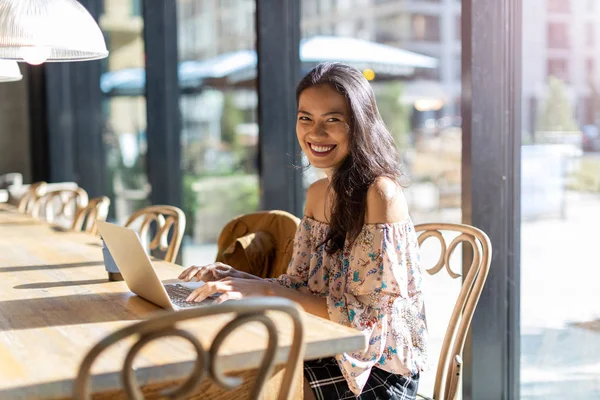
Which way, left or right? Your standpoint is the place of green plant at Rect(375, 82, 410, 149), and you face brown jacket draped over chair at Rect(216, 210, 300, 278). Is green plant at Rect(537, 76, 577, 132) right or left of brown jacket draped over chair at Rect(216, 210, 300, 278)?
left

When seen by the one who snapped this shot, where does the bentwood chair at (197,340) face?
facing away from the viewer and to the left of the viewer

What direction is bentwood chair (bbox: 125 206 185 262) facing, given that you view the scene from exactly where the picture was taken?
facing the viewer and to the left of the viewer

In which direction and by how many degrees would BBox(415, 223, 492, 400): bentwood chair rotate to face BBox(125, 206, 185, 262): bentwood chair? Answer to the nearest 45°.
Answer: approximately 90° to its right

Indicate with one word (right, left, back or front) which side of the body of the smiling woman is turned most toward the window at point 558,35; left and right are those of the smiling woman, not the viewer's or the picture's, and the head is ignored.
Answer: back

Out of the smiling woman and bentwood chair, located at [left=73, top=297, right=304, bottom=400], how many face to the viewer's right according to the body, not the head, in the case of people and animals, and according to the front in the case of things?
0

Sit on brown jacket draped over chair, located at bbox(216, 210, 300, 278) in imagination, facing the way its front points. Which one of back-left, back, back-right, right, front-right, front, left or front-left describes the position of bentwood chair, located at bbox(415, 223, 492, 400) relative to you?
left

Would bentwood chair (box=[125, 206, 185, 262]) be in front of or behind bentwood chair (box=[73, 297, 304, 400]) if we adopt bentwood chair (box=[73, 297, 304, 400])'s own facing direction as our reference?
in front

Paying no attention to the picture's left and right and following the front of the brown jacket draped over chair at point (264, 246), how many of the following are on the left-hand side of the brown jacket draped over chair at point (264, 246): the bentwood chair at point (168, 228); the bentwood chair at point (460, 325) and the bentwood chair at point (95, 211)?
1

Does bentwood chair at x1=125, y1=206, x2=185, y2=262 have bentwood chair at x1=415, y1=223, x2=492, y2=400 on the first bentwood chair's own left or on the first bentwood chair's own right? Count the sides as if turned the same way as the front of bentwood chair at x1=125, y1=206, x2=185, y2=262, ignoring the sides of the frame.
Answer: on the first bentwood chair's own left
